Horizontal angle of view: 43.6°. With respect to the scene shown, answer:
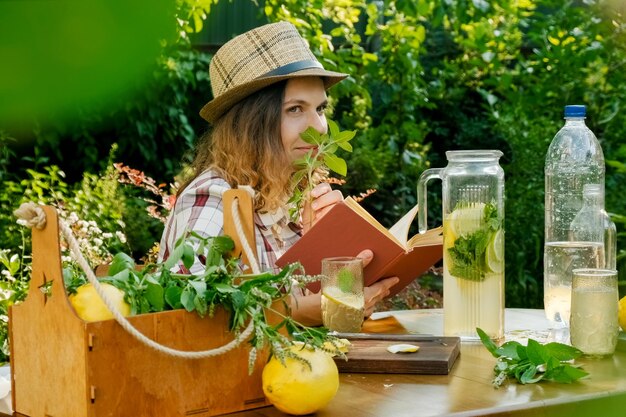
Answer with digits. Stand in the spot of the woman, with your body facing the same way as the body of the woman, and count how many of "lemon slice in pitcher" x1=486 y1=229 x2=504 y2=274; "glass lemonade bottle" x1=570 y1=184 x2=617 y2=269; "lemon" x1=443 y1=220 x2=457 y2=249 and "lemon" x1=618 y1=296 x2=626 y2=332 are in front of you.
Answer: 4

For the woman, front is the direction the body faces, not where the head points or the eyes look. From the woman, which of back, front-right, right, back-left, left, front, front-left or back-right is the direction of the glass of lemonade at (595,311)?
front

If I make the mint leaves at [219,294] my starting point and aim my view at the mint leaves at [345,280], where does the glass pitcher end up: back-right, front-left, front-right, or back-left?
front-right

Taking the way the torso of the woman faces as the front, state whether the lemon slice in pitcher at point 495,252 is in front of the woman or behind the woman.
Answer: in front

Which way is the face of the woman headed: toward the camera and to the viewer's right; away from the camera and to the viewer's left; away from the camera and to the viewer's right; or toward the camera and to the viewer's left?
toward the camera and to the viewer's right

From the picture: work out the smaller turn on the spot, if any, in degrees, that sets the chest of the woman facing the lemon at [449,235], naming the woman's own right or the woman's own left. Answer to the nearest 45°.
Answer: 0° — they already face it

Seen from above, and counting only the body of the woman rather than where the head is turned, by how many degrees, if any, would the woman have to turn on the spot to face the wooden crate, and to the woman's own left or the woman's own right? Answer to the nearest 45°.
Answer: approximately 45° to the woman's own right

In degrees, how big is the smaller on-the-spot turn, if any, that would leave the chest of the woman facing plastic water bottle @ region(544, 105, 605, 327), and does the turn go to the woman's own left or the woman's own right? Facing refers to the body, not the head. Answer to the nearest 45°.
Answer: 0° — they already face it

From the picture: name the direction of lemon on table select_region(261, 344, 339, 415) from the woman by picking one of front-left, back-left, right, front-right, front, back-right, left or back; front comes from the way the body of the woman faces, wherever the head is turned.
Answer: front-right

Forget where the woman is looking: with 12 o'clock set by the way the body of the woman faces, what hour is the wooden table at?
The wooden table is roughly at 1 o'clock from the woman.

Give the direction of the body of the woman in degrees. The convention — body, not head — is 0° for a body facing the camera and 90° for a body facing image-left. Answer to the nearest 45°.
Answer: approximately 315°
